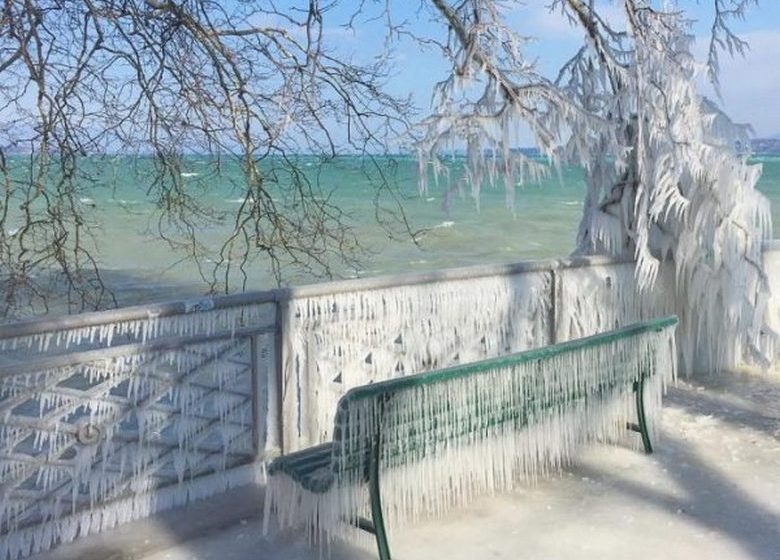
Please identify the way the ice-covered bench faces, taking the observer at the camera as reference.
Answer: facing away from the viewer and to the left of the viewer
